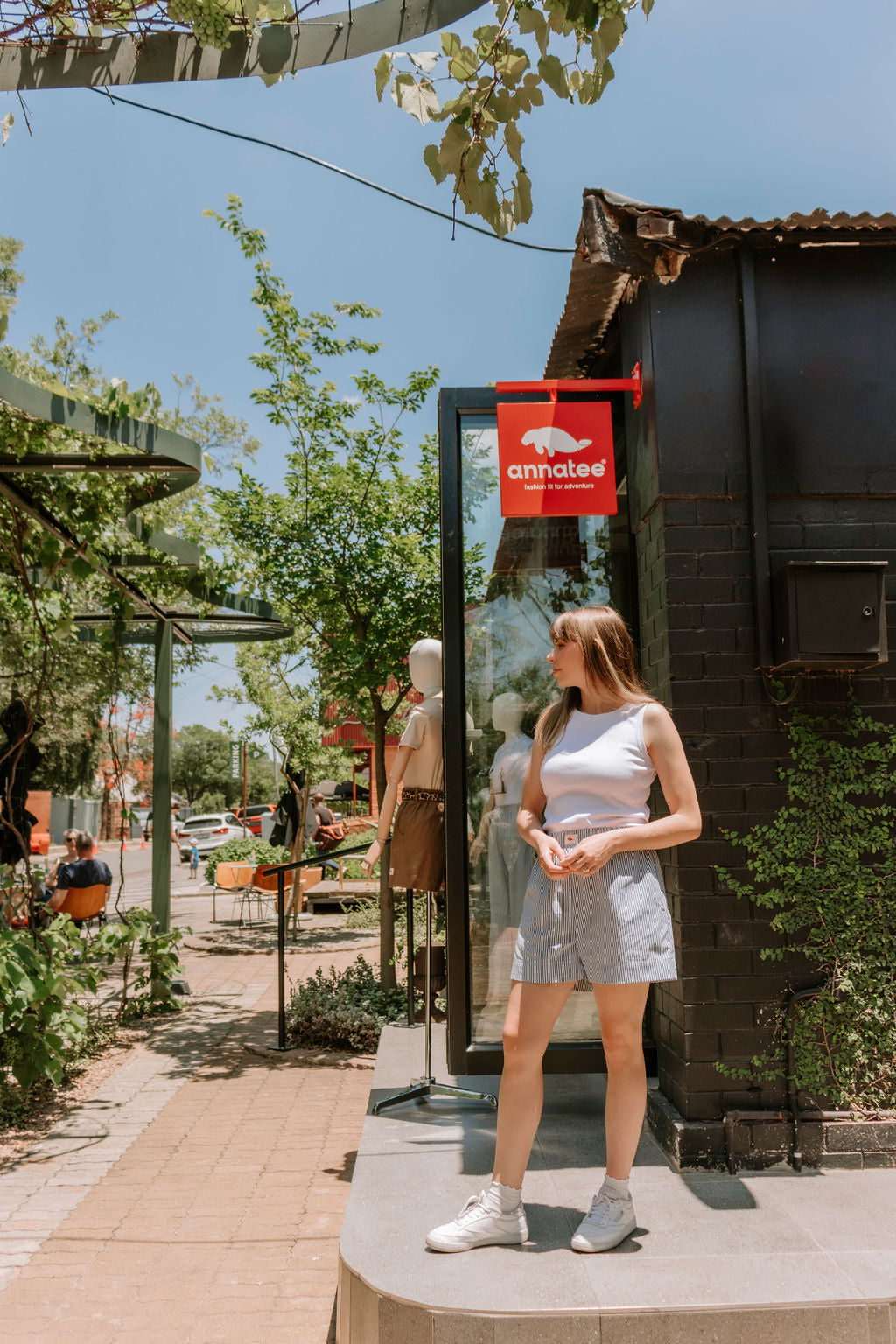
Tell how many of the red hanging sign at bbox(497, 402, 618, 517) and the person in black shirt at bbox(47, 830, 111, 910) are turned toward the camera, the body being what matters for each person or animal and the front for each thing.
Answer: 1

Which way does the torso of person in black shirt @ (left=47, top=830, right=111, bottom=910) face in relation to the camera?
away from the camera

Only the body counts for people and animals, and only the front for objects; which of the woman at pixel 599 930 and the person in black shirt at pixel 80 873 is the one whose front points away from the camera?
the person in black shirt

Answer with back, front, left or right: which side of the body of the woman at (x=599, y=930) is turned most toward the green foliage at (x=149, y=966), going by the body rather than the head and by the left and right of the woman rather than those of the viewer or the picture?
right

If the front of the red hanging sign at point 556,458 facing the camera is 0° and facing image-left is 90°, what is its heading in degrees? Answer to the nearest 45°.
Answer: approximately 0°

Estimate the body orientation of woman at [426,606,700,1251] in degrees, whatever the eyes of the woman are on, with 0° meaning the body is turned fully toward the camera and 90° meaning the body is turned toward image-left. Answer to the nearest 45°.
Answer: approximately 45°

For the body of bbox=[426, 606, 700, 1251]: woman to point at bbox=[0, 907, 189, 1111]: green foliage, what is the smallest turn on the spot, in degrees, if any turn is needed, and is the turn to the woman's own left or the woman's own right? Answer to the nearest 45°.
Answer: approximately 90° to the woman's own right

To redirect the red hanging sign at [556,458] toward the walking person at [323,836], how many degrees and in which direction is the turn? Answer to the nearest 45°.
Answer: approximately 180°

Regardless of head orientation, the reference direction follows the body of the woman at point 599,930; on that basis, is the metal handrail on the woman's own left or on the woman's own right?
on the woman's own right

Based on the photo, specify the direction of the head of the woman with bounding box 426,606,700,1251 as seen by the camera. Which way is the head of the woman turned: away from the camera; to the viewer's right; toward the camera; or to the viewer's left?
to the viewer's left
